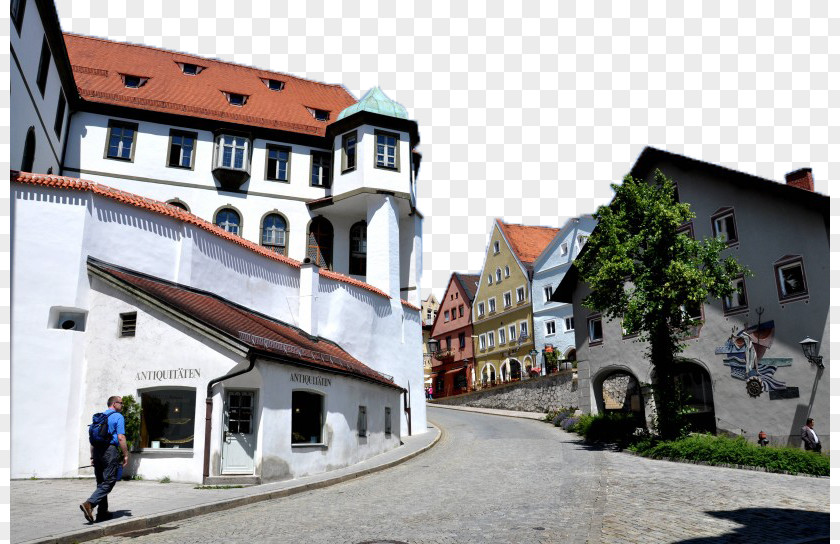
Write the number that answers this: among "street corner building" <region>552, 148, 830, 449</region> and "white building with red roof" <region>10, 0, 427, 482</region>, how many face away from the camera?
0

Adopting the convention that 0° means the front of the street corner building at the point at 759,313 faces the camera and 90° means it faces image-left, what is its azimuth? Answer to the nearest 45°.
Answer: approximately 45°

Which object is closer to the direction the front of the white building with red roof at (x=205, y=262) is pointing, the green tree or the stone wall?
the green tree

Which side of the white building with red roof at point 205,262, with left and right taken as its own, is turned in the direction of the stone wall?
left

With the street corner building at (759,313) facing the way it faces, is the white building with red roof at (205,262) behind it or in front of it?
in front

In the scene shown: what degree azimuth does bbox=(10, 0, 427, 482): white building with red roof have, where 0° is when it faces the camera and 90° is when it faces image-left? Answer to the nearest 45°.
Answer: approximately 315°

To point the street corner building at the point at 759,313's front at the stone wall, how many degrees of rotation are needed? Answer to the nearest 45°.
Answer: approximately 90° to its right

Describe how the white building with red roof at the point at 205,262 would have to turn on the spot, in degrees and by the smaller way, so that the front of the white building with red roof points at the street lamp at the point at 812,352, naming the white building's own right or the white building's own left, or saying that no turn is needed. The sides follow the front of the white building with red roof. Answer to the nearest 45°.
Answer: approximately 45° to the white building's own left

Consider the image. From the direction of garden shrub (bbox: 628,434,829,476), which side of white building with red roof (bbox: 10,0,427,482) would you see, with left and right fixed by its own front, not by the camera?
front

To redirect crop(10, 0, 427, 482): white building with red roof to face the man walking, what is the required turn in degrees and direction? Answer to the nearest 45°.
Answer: approximately 45° to its right

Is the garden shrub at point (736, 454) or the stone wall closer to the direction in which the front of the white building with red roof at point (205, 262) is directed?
the garden shrub

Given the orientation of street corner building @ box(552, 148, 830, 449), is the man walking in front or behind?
in front
